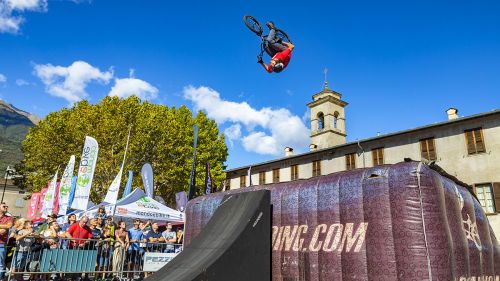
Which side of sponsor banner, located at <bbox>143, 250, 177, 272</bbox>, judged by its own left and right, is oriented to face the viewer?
front

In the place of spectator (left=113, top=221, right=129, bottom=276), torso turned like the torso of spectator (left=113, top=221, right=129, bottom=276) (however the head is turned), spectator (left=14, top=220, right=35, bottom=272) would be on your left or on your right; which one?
on your right

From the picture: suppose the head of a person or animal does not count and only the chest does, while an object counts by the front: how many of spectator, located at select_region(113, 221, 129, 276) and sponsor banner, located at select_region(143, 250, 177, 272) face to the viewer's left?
0

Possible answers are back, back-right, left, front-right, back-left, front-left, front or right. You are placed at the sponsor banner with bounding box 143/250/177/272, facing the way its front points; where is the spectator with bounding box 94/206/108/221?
back-right

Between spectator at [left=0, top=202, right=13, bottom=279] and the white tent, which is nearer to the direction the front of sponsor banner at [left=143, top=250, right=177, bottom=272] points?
the spectator

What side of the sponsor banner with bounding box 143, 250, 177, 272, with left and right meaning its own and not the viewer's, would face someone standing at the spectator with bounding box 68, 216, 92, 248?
right

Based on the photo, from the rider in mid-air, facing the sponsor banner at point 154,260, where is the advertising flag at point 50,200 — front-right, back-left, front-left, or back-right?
front-right

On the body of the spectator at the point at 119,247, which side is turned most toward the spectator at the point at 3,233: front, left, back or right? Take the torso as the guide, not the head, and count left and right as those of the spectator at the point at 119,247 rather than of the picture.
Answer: right

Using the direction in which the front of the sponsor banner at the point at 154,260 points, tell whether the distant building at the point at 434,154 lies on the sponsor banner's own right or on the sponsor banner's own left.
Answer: on the sponsor banner's own left
